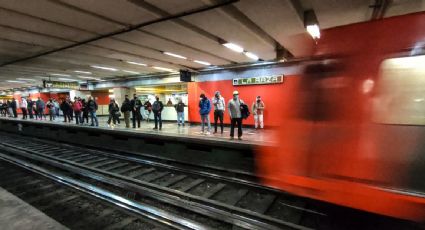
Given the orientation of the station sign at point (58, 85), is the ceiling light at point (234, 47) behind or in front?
in front

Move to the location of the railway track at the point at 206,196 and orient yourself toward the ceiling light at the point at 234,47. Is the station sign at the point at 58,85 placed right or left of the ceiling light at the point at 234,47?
left

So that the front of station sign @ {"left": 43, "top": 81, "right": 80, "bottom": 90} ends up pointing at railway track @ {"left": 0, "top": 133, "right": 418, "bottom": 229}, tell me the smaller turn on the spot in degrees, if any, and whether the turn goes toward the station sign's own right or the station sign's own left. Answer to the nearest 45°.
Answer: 0° — it already faces it

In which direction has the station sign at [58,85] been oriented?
toward the camera

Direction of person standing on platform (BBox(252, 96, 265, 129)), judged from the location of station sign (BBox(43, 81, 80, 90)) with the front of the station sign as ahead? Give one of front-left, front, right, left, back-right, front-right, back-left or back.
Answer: front-left

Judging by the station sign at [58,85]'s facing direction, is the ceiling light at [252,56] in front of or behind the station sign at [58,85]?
in front

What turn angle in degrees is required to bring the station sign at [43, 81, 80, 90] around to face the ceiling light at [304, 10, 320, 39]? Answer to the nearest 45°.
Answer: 0° — it already faces it
